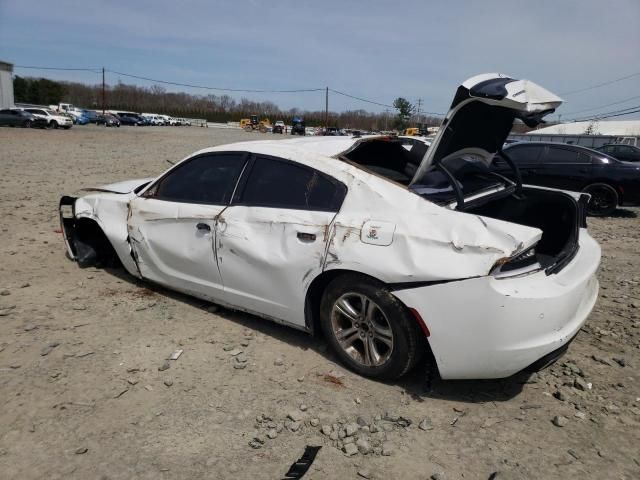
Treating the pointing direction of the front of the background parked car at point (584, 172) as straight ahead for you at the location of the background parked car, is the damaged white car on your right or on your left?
on your left

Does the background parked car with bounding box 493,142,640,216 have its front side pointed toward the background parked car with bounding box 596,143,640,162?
no

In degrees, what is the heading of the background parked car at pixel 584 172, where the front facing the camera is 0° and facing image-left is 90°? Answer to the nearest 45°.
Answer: approximately 90°

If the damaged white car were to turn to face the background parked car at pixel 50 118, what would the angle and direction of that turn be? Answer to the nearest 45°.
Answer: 0° — it already faces it

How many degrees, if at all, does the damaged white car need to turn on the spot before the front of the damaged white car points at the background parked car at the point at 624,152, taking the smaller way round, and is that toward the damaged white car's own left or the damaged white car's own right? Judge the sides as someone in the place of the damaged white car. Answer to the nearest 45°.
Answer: approximately 90° to the damaged white car's own right

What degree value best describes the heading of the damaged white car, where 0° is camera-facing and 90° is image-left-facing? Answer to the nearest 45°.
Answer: approximately 135°

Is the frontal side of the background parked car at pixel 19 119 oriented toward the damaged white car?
no
